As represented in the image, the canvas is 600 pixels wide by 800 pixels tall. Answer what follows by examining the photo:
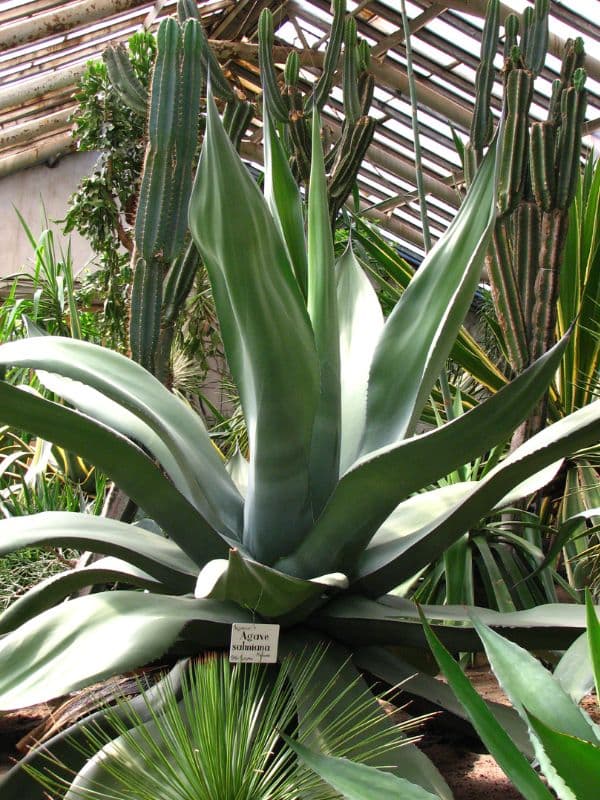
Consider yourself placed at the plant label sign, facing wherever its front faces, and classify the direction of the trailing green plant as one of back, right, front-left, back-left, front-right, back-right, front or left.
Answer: back

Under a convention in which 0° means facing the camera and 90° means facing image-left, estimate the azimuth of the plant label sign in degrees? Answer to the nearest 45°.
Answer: approximately 0°

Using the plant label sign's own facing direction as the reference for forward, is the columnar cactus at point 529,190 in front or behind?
behind

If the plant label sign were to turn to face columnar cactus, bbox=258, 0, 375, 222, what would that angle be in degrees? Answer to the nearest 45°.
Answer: approximately 180°

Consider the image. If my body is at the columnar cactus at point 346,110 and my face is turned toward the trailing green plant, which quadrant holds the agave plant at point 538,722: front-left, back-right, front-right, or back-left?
back-left
